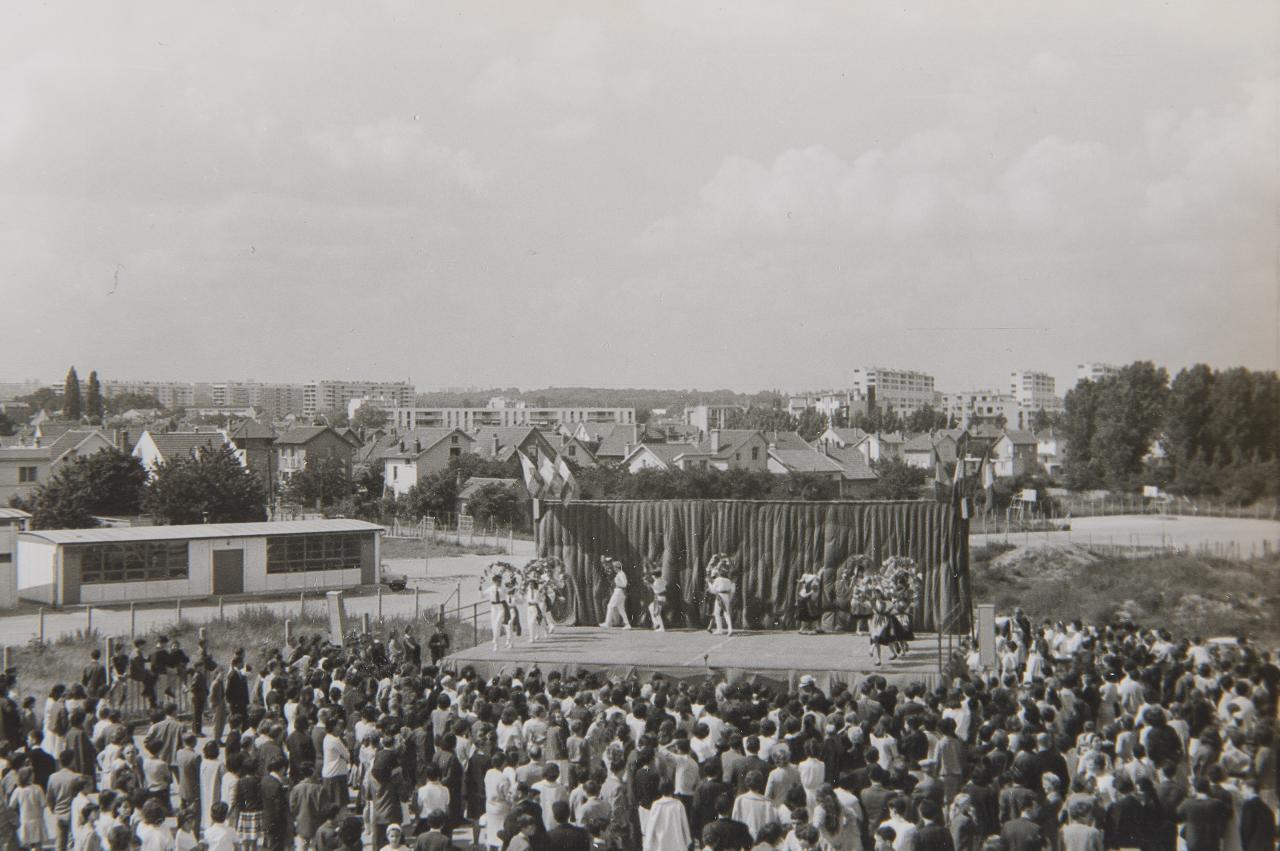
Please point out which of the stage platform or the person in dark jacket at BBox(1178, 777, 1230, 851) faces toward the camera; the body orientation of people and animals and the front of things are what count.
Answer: the stage platform

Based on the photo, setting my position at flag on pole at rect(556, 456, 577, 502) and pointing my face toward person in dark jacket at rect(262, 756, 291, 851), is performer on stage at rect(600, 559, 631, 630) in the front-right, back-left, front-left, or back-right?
front-left

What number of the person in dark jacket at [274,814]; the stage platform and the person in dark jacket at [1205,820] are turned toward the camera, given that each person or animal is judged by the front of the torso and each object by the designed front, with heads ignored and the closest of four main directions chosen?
1

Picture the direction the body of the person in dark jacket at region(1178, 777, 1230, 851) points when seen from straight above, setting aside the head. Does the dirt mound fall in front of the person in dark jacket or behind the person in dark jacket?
in front

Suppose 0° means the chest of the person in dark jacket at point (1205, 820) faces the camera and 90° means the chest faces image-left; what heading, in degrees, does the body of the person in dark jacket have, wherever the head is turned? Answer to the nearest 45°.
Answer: approximately 180°

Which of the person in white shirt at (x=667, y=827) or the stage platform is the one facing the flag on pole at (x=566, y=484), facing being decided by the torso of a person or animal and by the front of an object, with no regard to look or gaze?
the person in white shirt

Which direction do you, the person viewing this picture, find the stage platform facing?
facing the viewer

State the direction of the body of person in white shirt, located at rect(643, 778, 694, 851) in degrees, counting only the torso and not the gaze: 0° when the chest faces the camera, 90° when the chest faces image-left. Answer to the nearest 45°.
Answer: approximately 180°

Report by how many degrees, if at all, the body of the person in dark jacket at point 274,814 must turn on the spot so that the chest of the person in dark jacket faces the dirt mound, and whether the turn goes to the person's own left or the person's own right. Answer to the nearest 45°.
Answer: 0° — they already face it

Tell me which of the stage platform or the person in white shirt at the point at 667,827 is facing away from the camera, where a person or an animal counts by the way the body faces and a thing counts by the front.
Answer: the person in white shirt

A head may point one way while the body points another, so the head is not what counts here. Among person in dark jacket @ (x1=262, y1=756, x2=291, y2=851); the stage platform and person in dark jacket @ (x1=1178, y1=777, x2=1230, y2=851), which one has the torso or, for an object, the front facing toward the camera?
the stage platform

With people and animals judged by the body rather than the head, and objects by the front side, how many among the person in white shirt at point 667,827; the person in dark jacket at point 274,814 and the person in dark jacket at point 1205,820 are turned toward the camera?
0

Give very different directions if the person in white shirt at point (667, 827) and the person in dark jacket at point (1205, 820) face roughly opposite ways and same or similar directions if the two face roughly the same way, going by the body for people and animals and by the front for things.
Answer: same or similar directions

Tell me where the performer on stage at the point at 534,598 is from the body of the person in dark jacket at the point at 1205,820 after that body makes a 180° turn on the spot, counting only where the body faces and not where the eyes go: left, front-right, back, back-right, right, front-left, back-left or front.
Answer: back-right

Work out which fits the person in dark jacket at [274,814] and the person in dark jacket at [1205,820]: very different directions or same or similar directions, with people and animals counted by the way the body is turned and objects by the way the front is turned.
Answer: same or similar directions

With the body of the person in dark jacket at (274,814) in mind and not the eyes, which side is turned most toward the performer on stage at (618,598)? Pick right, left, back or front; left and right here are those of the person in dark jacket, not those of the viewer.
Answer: front

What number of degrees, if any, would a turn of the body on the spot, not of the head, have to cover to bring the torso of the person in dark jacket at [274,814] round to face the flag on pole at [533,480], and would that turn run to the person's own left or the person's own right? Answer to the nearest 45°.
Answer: approximately 45° to the person's own left

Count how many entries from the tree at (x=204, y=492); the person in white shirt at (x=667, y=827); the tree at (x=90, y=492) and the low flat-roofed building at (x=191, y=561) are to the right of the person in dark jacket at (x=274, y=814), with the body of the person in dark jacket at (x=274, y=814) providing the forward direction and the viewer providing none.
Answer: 1

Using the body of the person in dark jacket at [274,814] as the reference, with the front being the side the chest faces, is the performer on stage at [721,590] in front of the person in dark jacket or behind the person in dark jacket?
in front

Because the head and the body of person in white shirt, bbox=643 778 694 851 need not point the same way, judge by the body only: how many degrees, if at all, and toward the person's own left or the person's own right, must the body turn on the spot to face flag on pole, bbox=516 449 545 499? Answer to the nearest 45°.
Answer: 0° — they already face it
